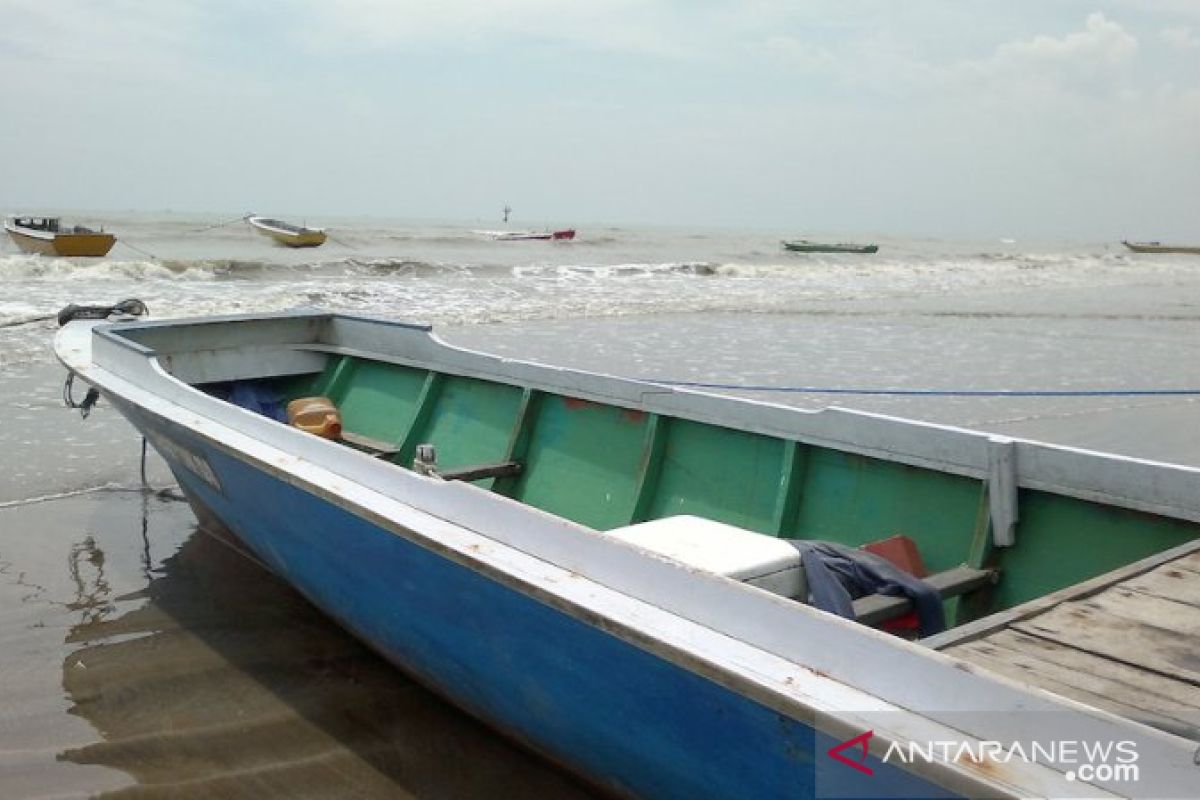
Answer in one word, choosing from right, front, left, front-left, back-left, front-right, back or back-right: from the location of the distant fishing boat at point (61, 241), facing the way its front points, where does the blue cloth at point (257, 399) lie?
left

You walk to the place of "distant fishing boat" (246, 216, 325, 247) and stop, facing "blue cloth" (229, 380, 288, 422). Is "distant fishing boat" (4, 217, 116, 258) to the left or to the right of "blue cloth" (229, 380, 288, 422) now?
right

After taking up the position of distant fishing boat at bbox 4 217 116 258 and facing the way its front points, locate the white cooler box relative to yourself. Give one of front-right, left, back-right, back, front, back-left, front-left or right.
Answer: left

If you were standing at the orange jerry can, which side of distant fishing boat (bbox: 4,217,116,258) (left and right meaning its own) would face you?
left

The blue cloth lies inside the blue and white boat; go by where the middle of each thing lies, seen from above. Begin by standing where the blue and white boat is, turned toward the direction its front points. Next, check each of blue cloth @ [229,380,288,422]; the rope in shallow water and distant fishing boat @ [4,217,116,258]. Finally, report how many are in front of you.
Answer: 3

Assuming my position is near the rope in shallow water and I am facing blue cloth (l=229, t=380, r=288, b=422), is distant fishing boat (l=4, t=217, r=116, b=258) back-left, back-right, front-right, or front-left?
back-left

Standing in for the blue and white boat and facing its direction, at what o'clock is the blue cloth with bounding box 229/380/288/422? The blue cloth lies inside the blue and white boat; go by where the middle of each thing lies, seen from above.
The blue cloth is roughly at 12 o'clock from the blue and white boat.

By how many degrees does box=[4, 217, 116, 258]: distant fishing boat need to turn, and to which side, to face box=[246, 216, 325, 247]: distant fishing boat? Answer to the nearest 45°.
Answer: approximately 135° to its right

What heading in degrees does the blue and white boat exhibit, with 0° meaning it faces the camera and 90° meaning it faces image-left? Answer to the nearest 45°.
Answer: approximately 135°
